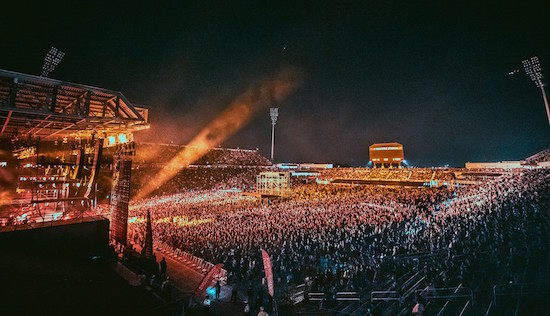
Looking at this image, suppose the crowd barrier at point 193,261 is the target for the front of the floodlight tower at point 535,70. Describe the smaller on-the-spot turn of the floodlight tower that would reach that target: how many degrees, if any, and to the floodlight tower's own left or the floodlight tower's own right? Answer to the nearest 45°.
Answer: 0° — it already faces it

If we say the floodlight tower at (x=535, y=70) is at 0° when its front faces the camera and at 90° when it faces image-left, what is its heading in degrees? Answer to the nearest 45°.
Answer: approximately 45°
